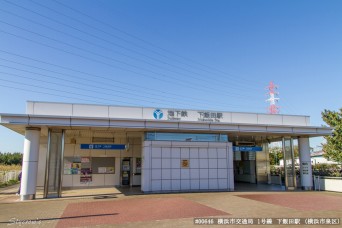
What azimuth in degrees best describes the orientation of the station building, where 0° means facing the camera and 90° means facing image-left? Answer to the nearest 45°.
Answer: approximately 0°

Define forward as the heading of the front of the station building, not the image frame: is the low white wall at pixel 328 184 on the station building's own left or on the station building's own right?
on the station building's own left

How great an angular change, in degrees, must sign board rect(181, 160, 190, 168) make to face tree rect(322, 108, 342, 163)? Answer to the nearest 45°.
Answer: approximately 135° to its left

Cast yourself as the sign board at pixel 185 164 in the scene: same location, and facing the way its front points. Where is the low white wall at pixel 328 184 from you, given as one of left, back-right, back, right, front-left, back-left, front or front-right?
left

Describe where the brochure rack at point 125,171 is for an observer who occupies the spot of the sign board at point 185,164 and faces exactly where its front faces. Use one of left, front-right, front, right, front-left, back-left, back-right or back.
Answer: back-right

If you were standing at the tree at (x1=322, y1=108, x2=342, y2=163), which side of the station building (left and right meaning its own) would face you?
left

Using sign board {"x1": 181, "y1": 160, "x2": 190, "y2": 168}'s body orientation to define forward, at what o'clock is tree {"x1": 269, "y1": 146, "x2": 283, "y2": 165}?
The tree is roughly at 7 o'clock from the sign board.

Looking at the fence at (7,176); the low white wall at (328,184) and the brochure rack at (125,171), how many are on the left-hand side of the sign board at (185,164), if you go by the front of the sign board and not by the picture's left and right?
1

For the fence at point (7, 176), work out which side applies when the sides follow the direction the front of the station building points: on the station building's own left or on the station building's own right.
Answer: on the station building's own right
